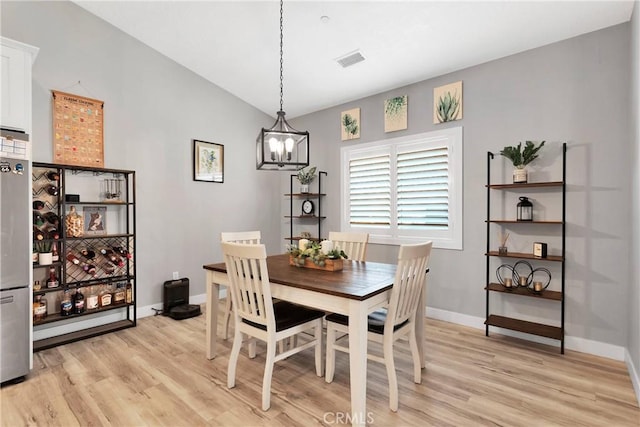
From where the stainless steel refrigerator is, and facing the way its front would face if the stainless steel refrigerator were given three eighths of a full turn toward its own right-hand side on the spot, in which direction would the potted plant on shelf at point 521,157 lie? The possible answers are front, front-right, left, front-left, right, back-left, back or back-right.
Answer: back-left

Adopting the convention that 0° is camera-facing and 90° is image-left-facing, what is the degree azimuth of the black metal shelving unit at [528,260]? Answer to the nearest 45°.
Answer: approximately 45°

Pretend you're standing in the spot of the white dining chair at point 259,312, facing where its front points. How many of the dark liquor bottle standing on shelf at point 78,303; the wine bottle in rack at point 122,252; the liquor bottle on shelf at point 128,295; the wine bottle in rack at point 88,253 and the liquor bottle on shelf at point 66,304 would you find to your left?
5

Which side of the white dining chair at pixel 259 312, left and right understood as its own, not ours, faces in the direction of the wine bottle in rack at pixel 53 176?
left

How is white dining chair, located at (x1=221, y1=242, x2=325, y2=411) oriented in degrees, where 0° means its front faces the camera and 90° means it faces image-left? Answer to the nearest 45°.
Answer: approximately 225°

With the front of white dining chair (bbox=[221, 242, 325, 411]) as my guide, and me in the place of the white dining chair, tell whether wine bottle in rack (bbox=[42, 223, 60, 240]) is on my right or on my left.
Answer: on my left

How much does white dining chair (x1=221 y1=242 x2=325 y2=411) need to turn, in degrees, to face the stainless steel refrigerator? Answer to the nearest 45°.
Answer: approximately 135° to its left

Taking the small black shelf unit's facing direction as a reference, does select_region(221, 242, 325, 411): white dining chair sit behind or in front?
in front

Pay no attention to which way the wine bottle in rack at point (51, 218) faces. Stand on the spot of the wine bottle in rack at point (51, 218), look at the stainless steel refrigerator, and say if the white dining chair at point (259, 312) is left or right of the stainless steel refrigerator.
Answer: left
